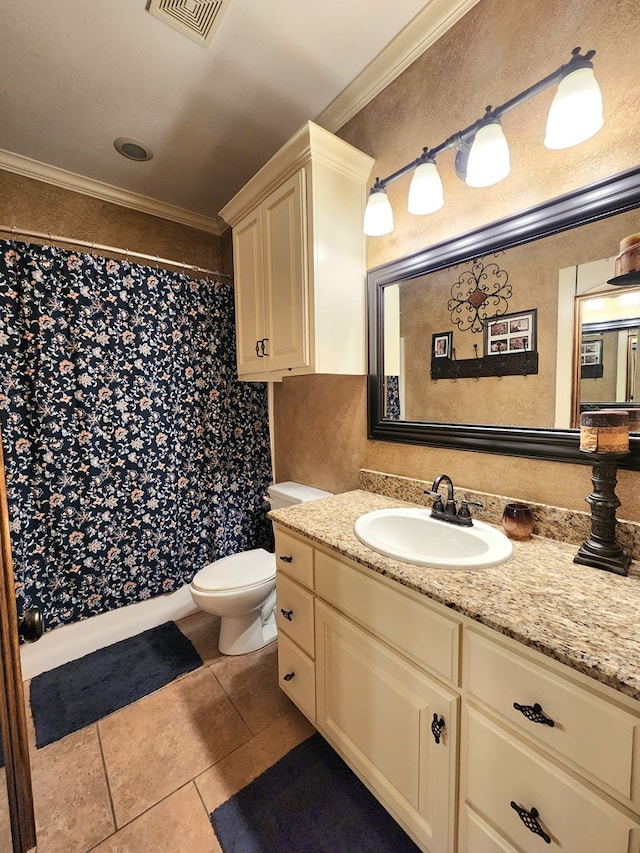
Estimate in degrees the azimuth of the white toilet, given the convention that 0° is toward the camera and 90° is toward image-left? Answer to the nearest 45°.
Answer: approximately 45°

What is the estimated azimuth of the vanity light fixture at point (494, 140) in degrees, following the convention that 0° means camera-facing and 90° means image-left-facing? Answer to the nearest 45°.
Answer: approximately 45°

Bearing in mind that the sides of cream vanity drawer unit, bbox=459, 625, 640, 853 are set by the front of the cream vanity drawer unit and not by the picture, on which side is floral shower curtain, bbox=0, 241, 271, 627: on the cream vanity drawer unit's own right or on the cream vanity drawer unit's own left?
on the cream vanity drawer unit's own right

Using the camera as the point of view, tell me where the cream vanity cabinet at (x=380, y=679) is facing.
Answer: facing the viewer and to the left of the viewer

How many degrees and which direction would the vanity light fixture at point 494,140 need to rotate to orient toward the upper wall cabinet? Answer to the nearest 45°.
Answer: approximately 45° to its right

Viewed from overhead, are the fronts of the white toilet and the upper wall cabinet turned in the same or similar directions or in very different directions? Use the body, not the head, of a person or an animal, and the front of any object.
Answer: same or similar directions

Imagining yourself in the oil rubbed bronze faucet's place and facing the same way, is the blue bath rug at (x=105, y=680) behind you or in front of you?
in front

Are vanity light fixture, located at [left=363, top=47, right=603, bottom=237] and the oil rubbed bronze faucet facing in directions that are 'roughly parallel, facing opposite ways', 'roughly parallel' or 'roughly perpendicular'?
roughly parallel

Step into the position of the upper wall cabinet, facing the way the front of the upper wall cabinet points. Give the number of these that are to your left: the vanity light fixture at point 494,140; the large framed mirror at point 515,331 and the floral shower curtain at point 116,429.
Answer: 2

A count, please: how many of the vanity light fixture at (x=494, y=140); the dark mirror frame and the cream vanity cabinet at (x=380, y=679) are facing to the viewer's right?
0

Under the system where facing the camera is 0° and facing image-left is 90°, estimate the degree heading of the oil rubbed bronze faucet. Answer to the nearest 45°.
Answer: approximately 45°
